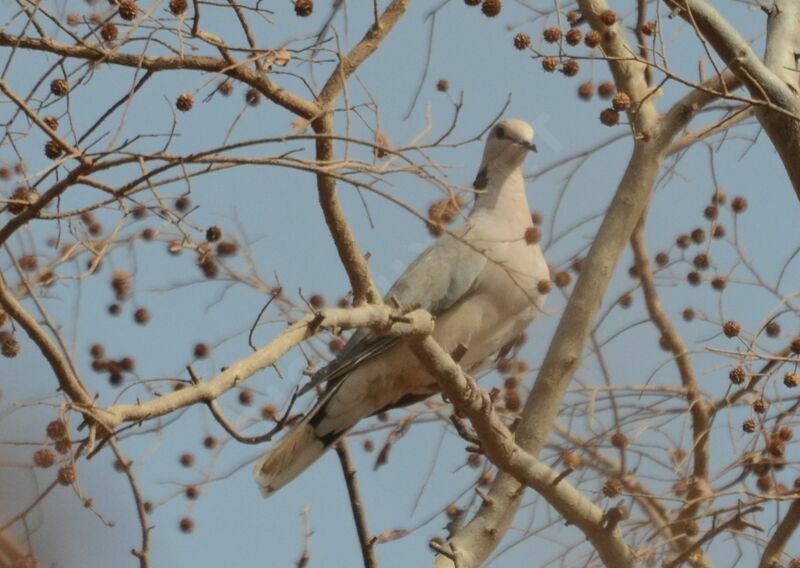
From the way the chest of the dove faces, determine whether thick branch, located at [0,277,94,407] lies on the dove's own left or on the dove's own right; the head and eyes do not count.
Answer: on the dove's own right

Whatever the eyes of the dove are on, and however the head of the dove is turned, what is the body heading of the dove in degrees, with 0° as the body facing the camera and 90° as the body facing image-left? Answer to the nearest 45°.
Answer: approximately 315°

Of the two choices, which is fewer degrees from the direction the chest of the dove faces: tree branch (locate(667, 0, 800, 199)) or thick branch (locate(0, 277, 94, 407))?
the tree branch

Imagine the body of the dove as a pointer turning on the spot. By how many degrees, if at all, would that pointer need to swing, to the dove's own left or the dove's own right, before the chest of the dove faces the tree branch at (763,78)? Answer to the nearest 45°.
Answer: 0° — it already faces it

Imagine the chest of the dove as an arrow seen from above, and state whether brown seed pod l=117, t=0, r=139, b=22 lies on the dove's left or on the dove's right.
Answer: on the dove's right
